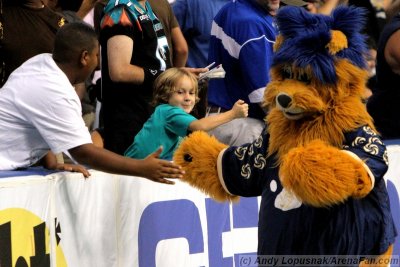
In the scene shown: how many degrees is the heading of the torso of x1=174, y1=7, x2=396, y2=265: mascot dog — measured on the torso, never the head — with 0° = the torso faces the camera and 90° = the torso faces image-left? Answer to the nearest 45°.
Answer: approximately 45°

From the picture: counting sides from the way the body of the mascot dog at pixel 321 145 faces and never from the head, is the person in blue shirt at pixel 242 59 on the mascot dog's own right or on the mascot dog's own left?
on the mascot dog's own right

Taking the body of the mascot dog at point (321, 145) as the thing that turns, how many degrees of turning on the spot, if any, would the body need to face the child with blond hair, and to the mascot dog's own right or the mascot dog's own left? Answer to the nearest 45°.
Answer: approximately 90° to the mascot dog's own right

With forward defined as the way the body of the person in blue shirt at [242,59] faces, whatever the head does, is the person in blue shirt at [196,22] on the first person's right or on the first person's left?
on the first person's left

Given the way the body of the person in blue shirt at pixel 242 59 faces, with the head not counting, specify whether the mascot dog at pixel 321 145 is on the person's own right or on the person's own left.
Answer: on the person's own right
